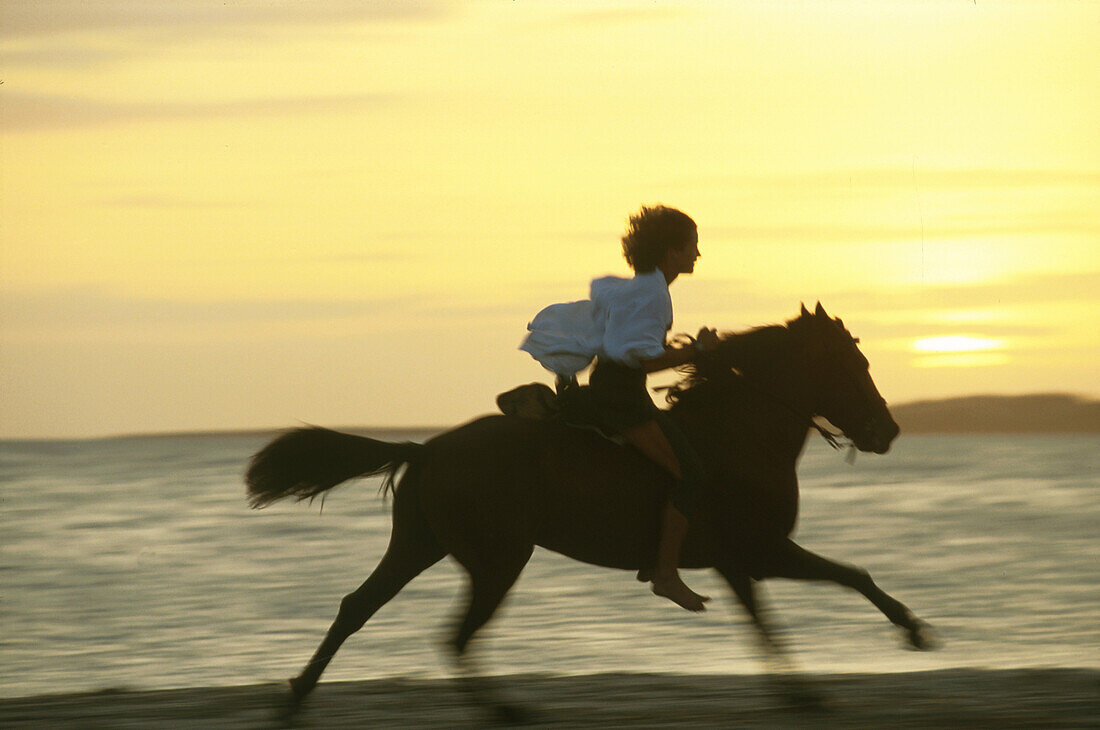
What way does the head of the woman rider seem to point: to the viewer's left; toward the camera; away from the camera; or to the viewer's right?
to the viewer's right

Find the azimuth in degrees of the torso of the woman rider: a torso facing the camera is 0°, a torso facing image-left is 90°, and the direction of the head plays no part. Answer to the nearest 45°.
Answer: approximately 270°

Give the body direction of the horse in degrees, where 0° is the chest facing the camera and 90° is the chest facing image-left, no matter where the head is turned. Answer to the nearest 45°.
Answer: approximately 270°

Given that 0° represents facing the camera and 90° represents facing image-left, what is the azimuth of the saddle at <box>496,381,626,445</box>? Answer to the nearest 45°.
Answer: approximately 270°
